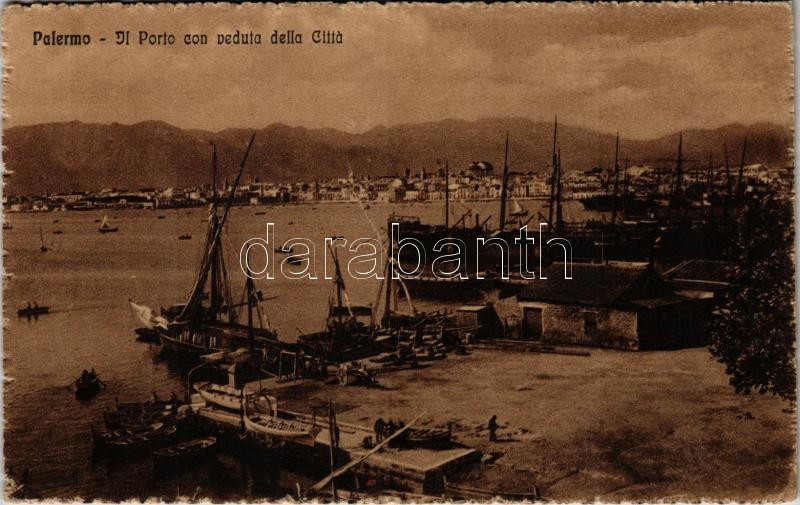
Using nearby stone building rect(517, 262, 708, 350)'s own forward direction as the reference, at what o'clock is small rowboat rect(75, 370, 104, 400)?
The small rowboat is roughly at 1 o'clock from the nearby stone building.

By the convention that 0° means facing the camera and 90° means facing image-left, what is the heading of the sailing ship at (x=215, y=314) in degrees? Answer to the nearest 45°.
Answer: approximately 90°

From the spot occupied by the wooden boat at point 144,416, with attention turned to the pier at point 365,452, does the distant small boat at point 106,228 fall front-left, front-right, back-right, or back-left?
back-left

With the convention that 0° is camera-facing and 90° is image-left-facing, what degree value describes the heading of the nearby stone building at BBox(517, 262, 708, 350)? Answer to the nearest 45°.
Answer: approximately 45°

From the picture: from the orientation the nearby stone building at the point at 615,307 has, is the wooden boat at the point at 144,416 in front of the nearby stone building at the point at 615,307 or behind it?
in front

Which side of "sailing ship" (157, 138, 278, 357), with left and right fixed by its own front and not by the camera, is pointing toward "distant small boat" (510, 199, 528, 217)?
right

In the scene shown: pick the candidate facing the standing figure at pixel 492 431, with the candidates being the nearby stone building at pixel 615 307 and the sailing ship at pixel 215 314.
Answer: the nearby stone building

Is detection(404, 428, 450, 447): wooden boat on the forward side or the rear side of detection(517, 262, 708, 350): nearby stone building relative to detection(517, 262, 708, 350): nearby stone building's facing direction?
on the forward side

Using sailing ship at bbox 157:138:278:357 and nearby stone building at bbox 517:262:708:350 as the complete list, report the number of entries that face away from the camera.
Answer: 0
